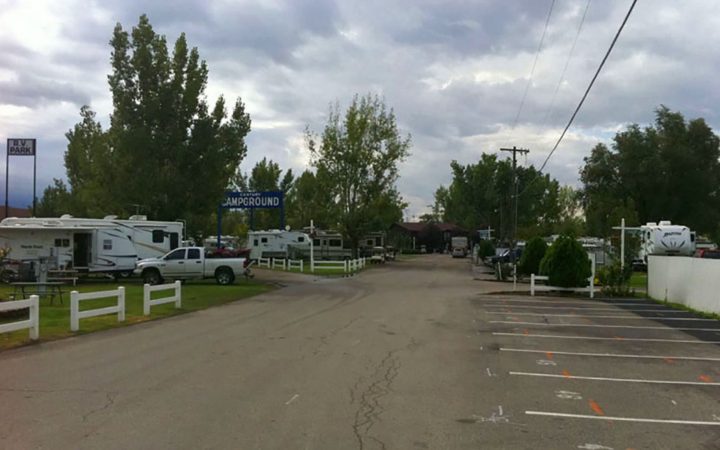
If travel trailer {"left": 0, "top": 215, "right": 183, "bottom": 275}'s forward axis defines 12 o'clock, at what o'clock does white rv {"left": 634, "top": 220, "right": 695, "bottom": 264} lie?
The white rv is roughly at 12 o'clock from the travel trailer.

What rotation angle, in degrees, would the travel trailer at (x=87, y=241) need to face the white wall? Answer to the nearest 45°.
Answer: approximately 45° to its right

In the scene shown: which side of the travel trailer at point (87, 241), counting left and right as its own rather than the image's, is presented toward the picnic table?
right

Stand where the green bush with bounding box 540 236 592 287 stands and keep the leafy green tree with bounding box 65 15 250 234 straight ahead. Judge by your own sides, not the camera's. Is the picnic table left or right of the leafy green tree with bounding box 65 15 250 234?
left

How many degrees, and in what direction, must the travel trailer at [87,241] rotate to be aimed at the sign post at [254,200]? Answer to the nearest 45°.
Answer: approximately 45° to its left

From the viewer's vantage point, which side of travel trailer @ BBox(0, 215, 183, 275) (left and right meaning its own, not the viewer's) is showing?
right
